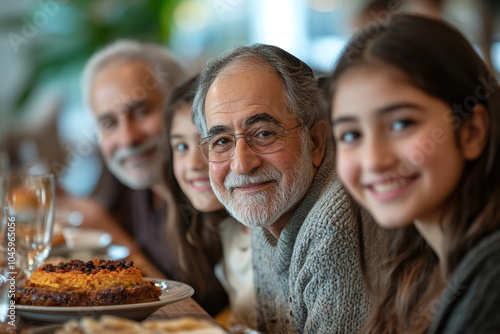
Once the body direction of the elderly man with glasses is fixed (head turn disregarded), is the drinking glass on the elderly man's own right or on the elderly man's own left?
on the elderly man's own right

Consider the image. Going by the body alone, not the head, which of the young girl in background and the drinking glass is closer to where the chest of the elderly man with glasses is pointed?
the drinking glass

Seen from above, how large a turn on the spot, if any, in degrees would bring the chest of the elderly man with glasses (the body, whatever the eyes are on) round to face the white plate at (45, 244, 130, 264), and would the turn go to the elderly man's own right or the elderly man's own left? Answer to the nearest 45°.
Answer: approximately 90° to the elderly man's own right

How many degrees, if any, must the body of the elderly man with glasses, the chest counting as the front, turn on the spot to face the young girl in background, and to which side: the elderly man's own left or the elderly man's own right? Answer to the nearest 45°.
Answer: approximately 90° to the elderly man's own right

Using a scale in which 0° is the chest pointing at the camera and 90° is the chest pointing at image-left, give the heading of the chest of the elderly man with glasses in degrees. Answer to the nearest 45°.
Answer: approximately 45°

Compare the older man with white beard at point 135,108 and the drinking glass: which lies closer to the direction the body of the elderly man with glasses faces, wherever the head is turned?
the drinking glass
